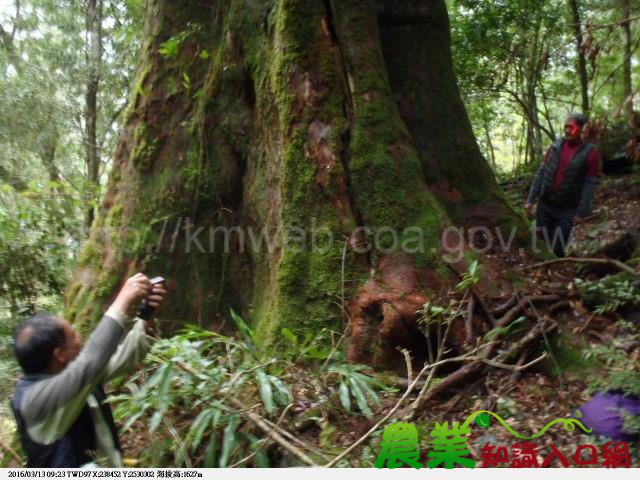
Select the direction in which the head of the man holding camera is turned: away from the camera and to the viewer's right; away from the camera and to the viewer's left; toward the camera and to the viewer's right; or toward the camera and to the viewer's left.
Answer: away from the camera and to the viewer's right

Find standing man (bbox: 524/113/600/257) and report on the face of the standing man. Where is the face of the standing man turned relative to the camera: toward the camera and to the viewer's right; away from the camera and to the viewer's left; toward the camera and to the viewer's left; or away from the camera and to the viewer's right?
toward the camera and to the viewer's left

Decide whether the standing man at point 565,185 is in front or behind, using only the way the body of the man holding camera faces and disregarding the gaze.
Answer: in front

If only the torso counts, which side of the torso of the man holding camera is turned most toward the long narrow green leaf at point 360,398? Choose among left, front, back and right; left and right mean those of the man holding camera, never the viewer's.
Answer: front

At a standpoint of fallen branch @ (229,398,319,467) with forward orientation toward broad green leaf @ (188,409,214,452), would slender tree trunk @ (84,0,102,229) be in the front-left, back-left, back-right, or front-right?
front-right

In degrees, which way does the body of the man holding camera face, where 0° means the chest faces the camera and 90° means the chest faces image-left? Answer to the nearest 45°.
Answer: approximately 270°

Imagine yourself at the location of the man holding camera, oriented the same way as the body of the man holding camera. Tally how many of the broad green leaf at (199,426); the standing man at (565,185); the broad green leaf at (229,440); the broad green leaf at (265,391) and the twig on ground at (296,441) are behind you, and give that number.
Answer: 0

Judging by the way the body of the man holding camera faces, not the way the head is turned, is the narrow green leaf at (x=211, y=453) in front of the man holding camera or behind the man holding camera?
in front
